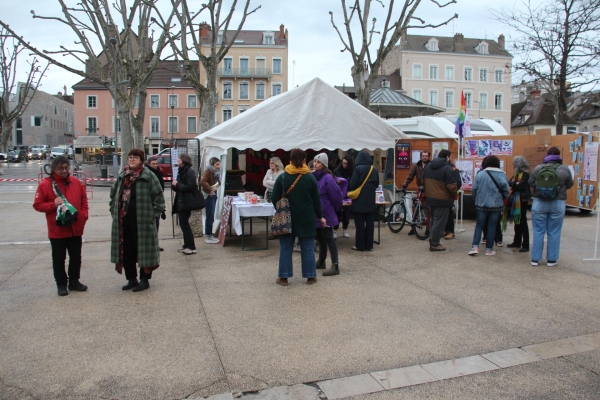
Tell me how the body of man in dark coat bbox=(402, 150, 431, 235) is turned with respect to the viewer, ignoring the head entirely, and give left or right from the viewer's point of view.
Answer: facing the viewer and to the right of the viewer

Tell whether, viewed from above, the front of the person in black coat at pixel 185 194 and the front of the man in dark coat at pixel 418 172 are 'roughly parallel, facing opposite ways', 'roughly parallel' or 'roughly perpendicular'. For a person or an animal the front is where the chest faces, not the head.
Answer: roughly perpendicular

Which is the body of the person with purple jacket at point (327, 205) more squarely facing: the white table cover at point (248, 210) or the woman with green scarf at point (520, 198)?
the white table cover

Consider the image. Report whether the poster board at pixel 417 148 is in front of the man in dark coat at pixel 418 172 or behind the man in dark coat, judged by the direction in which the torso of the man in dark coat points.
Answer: behind

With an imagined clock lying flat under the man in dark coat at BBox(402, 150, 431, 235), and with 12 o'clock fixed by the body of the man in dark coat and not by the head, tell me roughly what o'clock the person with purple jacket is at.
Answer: The person with purple jacket is roughly at 2 o'clock from the man in dark coat.
